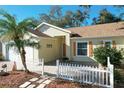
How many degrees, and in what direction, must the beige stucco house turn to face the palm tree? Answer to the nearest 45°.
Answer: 0° — it already faces it

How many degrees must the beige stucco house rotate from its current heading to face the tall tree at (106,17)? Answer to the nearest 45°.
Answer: approximately 180°

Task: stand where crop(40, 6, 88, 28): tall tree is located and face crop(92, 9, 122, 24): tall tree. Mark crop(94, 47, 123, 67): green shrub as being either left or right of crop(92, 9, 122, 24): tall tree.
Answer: right

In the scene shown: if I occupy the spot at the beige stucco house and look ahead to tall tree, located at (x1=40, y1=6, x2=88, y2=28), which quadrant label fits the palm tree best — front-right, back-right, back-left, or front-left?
back-left

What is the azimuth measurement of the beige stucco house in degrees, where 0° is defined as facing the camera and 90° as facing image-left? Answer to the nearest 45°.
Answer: approximately 45°

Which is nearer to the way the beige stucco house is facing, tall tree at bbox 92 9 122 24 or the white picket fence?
the white picket fence

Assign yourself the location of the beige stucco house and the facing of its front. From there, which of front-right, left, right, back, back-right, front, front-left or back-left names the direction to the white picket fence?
front-left

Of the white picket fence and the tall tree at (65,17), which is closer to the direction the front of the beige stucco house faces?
the white picket fence

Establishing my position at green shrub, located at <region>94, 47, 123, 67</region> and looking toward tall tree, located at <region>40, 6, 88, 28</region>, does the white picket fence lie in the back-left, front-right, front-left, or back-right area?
back-left

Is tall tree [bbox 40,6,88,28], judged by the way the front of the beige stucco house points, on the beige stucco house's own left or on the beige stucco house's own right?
on the beige stucco house's own right

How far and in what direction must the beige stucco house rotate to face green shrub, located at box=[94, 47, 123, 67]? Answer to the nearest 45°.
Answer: approximately 90° to its left
